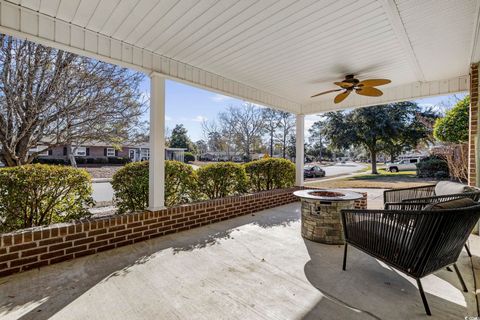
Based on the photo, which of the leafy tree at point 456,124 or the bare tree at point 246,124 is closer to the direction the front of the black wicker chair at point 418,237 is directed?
the bare tree

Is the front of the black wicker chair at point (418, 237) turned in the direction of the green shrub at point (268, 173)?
yes

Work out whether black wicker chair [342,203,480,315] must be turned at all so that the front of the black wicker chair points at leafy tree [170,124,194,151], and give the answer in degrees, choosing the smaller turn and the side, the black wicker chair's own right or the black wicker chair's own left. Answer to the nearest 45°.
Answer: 0° — it already faces it

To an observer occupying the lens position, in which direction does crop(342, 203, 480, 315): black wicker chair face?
facing away from the viewer and to the left of the viewer

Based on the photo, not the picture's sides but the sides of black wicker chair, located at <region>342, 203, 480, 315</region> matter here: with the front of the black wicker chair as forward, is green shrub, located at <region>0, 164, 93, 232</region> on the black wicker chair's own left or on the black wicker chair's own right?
on the black wicker chair's own left

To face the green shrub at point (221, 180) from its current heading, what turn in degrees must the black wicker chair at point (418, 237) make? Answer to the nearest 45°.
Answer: approximately 45° to its left

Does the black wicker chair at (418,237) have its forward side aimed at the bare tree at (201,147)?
yes

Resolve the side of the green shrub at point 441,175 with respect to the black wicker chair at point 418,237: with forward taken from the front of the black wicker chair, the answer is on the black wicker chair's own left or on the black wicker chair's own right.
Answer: on the black wicker chair's own right

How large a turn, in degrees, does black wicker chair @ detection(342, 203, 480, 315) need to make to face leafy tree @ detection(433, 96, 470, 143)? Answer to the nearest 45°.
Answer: approximately 45° to its right

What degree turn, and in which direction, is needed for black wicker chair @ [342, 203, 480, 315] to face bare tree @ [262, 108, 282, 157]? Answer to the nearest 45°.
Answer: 0° — it already faces it

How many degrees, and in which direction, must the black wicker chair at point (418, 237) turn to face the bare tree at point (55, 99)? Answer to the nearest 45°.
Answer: approximately 45° to its left
